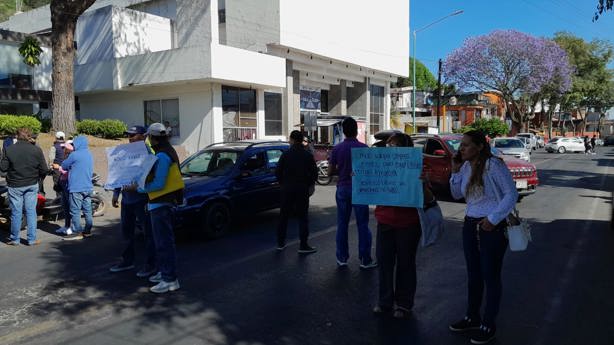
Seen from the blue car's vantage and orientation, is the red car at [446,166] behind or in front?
behind

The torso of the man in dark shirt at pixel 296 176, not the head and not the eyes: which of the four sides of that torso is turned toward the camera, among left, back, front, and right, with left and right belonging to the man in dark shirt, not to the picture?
back

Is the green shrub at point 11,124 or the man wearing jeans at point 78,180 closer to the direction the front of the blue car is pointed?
the man wearing jeans

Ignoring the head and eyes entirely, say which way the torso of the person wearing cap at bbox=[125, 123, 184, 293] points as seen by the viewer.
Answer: to the viewer's left

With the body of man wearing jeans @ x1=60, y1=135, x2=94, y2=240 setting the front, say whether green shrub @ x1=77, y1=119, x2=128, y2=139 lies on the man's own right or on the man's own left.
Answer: on the man's own right

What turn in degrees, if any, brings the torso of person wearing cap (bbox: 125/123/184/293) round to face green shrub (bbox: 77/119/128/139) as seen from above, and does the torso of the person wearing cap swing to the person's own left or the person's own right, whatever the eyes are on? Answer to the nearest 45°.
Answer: approximately 90° to the person's own right

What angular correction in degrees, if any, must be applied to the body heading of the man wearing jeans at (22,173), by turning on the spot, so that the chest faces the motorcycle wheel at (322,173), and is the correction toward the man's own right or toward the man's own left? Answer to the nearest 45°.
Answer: approximately 45° to the man's own right

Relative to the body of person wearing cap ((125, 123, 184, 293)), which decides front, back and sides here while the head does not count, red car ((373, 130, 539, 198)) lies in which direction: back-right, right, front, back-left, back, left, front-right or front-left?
back-right

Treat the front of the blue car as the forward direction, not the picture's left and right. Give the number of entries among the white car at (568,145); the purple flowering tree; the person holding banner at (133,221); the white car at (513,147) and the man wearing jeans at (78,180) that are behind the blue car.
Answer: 3

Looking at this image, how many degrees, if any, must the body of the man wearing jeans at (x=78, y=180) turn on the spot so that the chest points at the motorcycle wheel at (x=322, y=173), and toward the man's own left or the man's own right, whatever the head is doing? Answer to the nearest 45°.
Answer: approximately 90° to the man's own right

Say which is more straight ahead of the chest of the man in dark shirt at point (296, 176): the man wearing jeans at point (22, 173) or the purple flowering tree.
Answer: the purple flowering tree

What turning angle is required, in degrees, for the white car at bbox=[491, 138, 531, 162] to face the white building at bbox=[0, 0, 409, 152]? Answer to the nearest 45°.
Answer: approximately 45° to its right

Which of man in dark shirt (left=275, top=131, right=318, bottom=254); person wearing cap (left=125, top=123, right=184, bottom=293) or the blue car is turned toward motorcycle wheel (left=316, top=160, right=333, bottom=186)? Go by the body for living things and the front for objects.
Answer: the man in dark shirt
